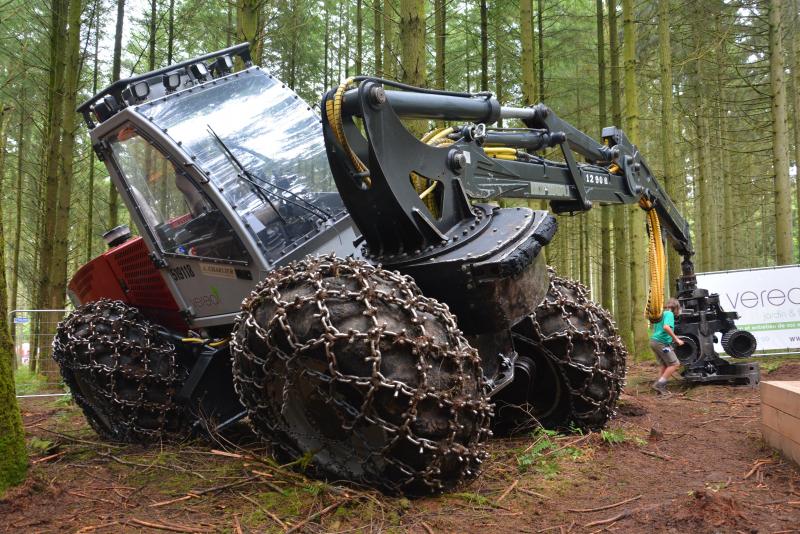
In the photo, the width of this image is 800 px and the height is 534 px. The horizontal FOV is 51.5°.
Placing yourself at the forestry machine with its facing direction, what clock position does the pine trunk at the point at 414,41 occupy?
The pine trunk is roughly at 8 o'clock from the forestry machine.

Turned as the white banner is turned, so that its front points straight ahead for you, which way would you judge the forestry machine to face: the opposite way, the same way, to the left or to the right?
to the left

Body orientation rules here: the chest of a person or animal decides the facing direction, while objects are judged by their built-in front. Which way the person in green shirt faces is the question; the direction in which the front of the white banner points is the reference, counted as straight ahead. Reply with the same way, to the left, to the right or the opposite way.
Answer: to the left

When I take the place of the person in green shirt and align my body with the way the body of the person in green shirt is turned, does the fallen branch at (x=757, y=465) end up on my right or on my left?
on my right

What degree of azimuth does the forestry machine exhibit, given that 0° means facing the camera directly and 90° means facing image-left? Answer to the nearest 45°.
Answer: approximately 315°

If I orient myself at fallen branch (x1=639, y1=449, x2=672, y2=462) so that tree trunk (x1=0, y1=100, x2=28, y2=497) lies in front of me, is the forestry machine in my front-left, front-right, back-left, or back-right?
front-right

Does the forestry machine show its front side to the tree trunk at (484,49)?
no

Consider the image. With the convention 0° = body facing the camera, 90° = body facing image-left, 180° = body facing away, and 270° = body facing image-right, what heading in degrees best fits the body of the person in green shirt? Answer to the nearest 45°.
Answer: approximately 270°

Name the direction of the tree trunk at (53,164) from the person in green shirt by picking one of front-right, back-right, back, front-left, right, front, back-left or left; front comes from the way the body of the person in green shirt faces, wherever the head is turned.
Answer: back

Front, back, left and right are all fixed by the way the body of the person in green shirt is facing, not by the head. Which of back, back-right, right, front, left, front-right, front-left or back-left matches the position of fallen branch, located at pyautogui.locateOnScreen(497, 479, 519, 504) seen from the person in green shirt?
right

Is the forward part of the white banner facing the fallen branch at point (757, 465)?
yes

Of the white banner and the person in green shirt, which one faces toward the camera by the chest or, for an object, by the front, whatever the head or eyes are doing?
the white banner

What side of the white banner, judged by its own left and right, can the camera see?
front

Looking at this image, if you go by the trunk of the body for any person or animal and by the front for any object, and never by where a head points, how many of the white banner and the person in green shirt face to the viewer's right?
1

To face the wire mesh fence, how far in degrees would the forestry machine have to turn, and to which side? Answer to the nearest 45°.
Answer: approximately 180°

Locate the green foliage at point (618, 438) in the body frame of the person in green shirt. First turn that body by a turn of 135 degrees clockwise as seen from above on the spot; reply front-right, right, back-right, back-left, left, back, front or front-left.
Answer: front-left

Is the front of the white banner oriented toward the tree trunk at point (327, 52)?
no

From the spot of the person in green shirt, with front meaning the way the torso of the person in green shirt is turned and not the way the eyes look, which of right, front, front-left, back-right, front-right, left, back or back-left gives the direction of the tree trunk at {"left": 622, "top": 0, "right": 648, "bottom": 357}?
left

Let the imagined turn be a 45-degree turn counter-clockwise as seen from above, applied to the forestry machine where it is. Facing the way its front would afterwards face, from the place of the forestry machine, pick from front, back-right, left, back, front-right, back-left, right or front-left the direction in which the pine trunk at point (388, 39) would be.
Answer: left
